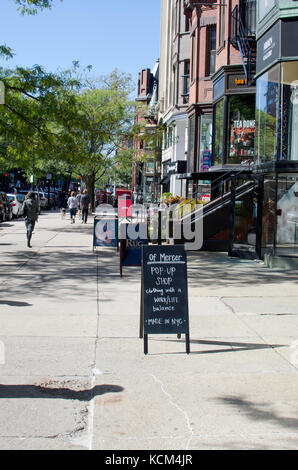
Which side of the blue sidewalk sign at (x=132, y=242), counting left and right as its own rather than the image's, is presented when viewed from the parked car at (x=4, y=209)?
back

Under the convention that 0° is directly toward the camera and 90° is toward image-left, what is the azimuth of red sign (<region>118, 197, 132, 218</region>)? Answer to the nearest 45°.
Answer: approximately 0°

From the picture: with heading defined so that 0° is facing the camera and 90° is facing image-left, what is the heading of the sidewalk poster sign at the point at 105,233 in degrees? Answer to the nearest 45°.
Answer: approximately 0°

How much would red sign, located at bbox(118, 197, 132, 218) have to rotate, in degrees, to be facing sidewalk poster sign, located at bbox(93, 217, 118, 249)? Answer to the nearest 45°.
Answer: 0° — it already faces it

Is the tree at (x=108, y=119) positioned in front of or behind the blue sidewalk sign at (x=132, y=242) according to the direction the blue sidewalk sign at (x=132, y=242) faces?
behind

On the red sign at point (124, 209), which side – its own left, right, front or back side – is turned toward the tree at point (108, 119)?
back

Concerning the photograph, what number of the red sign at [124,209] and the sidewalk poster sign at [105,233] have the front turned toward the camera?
2

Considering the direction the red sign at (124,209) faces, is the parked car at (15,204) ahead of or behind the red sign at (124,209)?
behind
